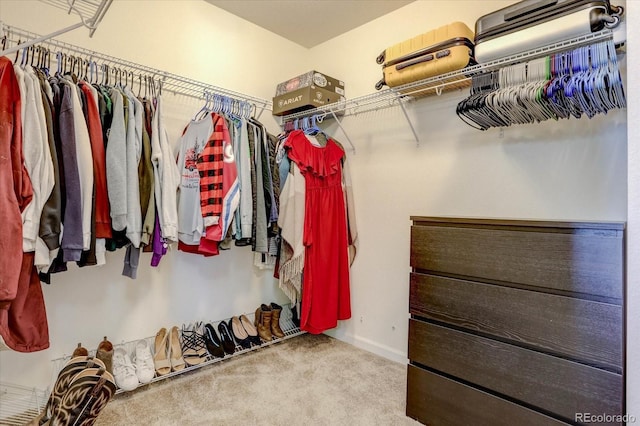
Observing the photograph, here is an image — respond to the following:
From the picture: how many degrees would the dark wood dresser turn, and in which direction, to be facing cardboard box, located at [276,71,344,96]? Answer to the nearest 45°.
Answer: approximately 90° to its right

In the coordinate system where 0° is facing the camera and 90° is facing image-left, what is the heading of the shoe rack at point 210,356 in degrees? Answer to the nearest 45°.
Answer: approximately 315°

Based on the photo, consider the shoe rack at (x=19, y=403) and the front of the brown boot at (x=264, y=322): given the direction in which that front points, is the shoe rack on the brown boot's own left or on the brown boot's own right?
on the brown boot's own right

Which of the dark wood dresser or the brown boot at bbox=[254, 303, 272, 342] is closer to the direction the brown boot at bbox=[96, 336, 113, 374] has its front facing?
the dark wood dresser

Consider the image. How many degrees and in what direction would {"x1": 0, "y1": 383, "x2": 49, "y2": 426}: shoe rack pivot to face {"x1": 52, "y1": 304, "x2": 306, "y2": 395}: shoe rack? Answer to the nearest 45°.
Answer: approximately 45° to its left

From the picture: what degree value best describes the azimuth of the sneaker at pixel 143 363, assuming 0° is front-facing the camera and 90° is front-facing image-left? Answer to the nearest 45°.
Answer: approximately 0°
